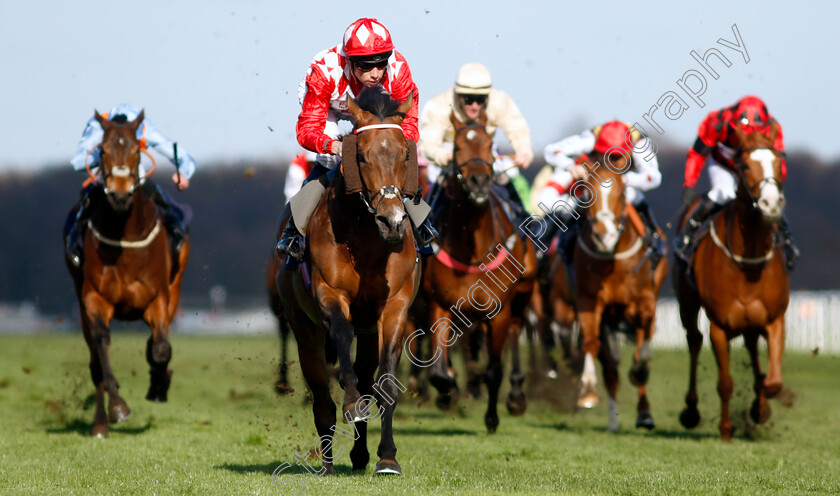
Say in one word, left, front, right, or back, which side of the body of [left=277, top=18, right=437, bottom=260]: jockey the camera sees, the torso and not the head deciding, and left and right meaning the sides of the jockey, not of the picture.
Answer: front

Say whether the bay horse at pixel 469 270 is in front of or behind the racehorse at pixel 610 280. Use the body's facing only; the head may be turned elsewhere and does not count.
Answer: in front

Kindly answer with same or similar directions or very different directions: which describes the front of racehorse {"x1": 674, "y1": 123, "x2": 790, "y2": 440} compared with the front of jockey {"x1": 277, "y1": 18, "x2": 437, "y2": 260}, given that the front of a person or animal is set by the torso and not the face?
same or similar directions

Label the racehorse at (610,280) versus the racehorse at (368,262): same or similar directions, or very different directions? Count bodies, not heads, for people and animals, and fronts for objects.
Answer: same or similar directions

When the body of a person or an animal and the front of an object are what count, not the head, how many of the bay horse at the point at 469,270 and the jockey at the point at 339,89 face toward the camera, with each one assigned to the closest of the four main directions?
2

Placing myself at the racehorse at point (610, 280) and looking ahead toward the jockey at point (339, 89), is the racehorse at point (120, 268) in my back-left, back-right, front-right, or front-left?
front-right

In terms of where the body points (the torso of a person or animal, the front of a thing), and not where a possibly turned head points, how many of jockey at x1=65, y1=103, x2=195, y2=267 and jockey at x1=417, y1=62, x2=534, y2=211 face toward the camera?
2

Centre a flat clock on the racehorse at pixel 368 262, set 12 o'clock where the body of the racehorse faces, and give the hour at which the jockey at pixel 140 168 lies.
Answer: The jockey is roughly at 5 o'clock from the racehorse.

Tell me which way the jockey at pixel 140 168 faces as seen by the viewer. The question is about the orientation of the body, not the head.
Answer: toward the camera

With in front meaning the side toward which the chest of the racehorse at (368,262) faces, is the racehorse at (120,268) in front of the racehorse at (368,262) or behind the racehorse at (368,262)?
behind

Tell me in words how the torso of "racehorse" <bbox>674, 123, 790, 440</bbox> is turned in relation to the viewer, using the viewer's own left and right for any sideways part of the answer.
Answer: facing the viewer
